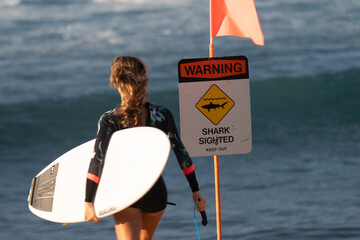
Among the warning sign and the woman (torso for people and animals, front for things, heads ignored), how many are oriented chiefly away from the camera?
1

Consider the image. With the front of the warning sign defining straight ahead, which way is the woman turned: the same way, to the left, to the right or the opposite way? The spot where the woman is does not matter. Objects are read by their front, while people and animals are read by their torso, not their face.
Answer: the opposite way

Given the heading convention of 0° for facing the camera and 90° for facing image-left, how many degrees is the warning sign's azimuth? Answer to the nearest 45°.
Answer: approximately 0°

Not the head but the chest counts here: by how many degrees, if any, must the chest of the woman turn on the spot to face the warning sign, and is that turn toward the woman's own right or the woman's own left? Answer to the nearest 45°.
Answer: approximately 45° to the woman's own right

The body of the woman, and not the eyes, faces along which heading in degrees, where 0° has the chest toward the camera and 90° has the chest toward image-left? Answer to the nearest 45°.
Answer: approximately 180°
